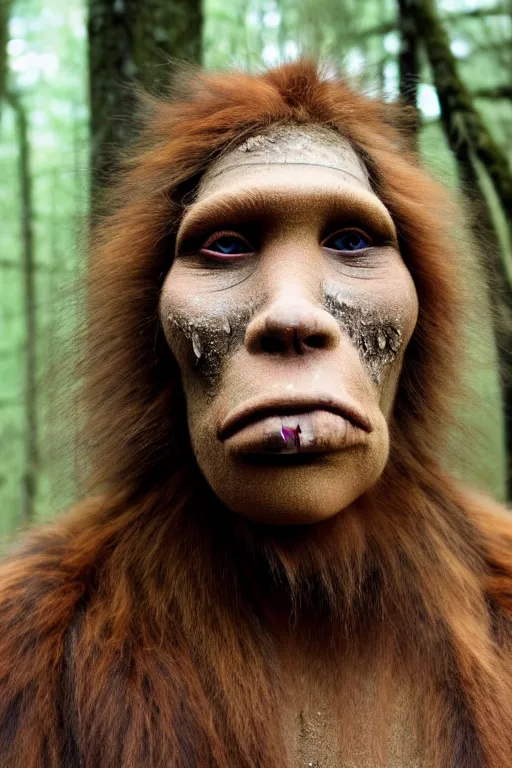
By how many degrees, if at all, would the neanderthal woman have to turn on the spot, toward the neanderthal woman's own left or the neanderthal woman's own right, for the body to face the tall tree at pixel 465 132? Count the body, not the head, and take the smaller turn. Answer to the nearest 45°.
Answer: approximately 135° to the neanderthal woman's own left

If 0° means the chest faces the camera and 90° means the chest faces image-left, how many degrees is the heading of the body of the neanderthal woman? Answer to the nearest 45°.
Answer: approximately 0°
